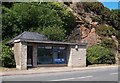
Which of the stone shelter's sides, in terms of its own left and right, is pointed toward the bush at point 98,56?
left

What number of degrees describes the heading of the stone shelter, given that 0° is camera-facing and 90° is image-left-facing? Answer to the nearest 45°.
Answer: approximately 315°

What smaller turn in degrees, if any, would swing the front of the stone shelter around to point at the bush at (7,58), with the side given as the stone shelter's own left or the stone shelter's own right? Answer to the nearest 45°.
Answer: approximately 90° to the stone shelter's own right

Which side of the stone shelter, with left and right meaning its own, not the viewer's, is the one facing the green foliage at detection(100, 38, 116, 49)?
left

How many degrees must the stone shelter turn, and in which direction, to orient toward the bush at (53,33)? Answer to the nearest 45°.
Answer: approximately 135° to its left

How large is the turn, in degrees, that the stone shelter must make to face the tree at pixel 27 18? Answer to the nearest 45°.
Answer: approximately 135° to its left
